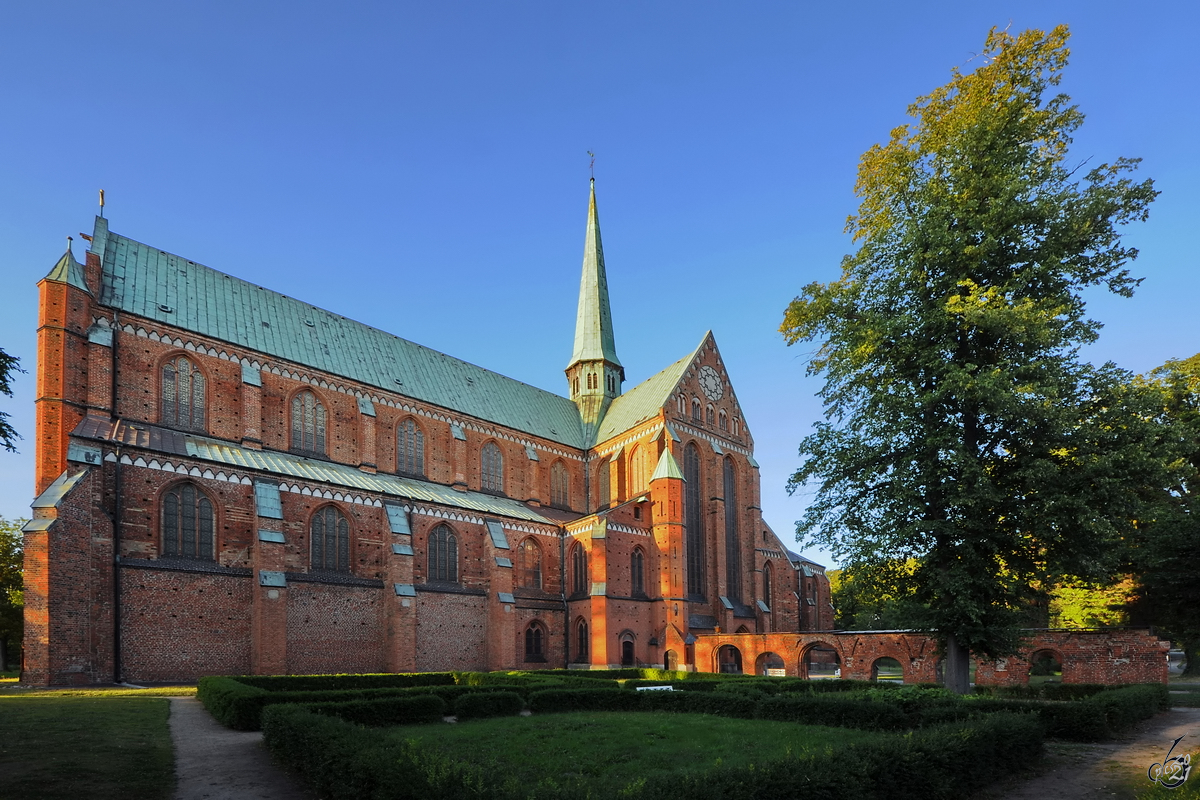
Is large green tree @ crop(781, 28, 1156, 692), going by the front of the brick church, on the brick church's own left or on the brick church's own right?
on the brick church's own left

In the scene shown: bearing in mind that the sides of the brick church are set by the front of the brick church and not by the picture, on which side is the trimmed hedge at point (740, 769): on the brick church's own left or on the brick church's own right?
on the brick church's own left
